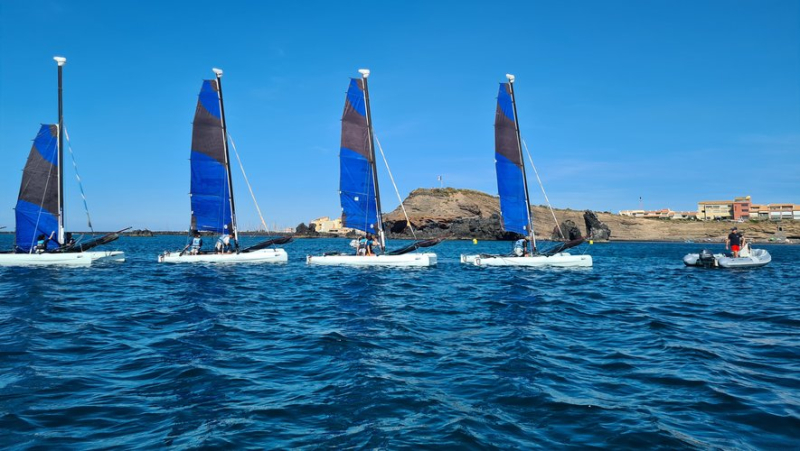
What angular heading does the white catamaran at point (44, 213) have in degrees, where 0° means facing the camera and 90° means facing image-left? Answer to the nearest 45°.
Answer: approximately 270°

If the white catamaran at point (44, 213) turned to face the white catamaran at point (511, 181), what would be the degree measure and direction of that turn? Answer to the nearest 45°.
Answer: approximately 45° to its right

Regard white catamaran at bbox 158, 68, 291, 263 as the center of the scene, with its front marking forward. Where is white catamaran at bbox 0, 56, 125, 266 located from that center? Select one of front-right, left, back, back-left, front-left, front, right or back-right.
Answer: back

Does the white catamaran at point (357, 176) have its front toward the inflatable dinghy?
yes

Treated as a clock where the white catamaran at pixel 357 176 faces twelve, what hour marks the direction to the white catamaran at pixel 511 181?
the white catamaran at pixel 511 181 is roughly at 12 o'clock from the white catamaran at pixel 357 176.

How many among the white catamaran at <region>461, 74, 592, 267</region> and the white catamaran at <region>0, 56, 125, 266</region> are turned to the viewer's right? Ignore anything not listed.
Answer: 2

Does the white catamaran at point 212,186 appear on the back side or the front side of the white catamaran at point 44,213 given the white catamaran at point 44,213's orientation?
on the front side

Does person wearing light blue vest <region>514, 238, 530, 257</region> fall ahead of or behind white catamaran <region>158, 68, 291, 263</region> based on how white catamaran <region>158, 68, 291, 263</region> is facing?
ahead

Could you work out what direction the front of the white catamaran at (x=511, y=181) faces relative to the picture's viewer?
facing to the right of the viewer
